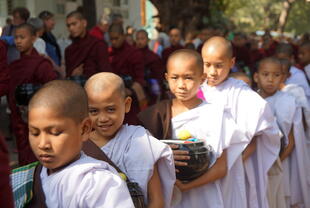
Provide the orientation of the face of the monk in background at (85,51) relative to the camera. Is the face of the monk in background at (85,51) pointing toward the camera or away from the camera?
toward the camera

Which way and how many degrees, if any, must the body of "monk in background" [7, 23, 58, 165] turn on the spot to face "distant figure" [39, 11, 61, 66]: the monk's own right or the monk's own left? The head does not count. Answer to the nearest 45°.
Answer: approximately 135° to the monk's own right

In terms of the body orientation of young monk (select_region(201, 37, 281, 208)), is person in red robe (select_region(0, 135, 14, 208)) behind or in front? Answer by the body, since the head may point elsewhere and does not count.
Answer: in front

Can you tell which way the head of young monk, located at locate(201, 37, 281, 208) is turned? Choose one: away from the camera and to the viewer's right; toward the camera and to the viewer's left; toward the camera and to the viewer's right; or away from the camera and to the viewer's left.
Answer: toward the camera and to the viewer's left

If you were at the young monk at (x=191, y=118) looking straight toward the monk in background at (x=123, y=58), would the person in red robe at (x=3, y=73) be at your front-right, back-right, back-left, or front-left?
front-left

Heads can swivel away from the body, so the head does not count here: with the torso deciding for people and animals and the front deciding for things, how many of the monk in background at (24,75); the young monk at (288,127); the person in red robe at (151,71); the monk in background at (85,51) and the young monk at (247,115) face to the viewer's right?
0

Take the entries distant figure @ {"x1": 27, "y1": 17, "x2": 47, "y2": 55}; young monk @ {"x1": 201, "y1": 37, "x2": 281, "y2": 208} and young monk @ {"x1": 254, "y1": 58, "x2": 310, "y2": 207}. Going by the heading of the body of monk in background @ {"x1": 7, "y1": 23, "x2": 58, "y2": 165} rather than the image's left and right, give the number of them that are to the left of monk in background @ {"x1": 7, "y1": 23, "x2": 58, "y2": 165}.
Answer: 2

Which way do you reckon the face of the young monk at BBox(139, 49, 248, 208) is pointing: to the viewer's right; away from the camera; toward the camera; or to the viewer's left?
toward the camera

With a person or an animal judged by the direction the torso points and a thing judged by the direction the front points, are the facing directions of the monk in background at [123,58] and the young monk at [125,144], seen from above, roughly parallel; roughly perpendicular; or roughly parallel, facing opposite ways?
roughly parallel

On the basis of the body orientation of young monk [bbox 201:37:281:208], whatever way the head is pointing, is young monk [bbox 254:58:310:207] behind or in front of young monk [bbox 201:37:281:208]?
behind

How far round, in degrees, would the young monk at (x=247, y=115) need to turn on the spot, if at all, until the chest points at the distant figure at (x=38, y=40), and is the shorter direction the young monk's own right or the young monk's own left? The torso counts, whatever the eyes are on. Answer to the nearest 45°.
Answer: approximately 90° to the young monk's own right

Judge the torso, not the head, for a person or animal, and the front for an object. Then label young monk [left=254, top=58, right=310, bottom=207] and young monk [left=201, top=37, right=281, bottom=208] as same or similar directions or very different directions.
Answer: same or similar directions
